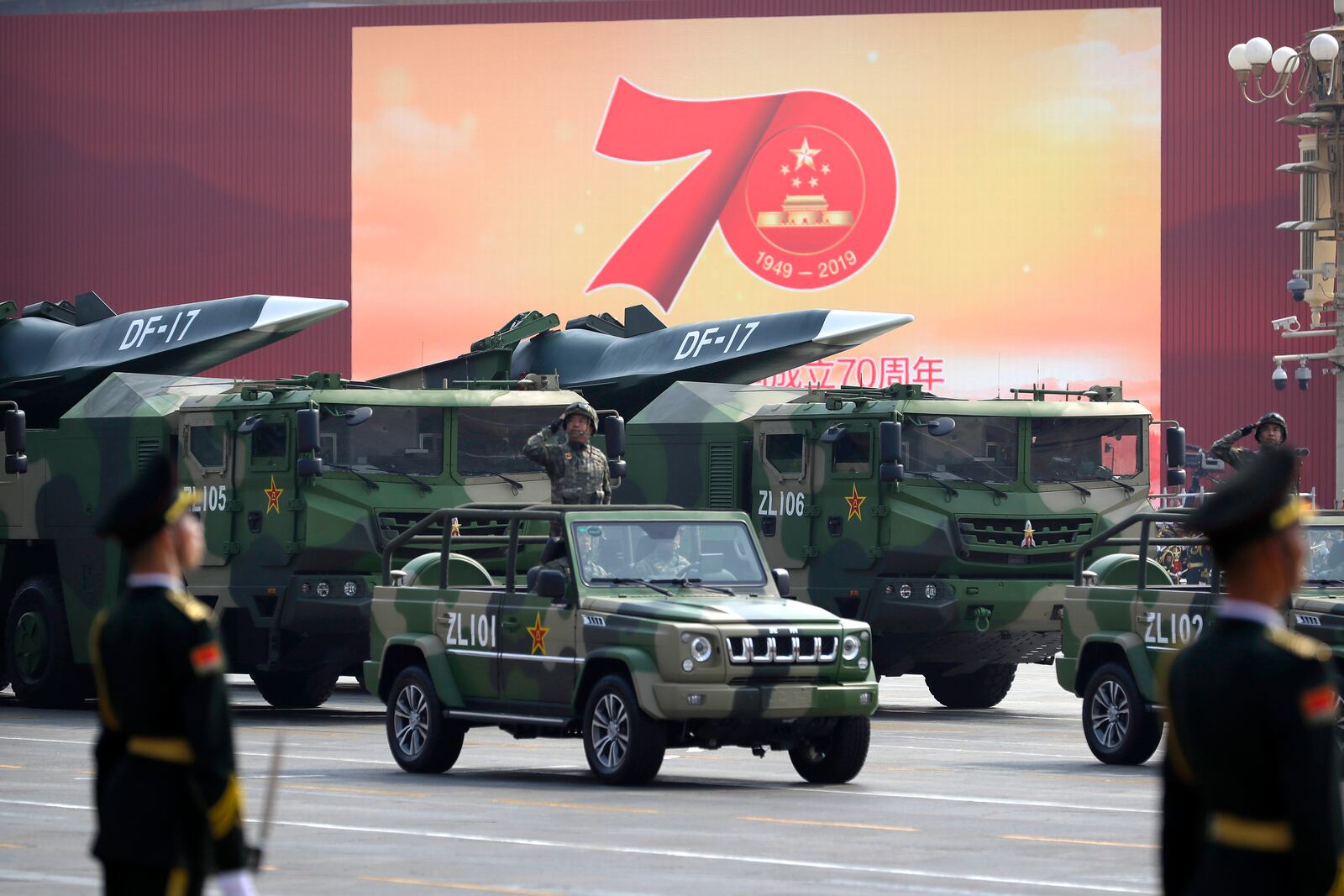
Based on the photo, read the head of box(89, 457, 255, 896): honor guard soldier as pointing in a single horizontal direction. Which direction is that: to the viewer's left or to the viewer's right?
to the viewer's right

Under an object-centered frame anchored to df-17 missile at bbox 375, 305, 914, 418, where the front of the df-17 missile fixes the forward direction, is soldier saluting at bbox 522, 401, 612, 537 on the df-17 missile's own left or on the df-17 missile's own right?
on the df-17 missile's own right

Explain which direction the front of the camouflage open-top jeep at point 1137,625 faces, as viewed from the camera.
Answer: facing the viewer and to the right of the viewer

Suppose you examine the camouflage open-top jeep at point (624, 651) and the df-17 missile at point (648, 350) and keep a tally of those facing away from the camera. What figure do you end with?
0

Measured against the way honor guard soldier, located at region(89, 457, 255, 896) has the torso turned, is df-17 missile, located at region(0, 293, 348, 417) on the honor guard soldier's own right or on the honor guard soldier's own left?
on the honor guard soldier's own left

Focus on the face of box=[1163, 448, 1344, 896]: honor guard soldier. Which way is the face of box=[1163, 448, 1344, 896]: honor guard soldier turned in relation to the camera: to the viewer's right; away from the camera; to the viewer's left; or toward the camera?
to the viewer's right

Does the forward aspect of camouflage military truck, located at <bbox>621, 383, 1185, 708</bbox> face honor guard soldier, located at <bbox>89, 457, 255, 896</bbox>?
no

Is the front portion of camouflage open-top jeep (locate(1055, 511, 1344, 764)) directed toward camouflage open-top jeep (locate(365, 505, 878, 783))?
no

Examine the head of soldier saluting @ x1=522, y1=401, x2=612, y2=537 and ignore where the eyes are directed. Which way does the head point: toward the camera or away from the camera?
toward the camera

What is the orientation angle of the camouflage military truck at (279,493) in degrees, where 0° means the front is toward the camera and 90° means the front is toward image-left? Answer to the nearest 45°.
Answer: approximately 315°

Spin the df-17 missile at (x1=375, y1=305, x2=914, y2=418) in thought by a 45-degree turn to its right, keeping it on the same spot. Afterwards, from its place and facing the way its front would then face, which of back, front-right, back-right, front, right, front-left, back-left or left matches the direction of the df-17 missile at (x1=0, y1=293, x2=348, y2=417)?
right

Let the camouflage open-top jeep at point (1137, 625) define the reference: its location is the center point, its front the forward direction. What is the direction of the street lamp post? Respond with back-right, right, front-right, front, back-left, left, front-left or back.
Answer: back-left

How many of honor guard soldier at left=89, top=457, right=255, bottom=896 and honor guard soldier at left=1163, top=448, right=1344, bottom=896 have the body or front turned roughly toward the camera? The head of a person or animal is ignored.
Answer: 0

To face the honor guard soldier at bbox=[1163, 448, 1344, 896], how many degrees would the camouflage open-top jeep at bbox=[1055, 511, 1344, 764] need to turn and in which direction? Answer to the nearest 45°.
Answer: approximately 45° to its right
